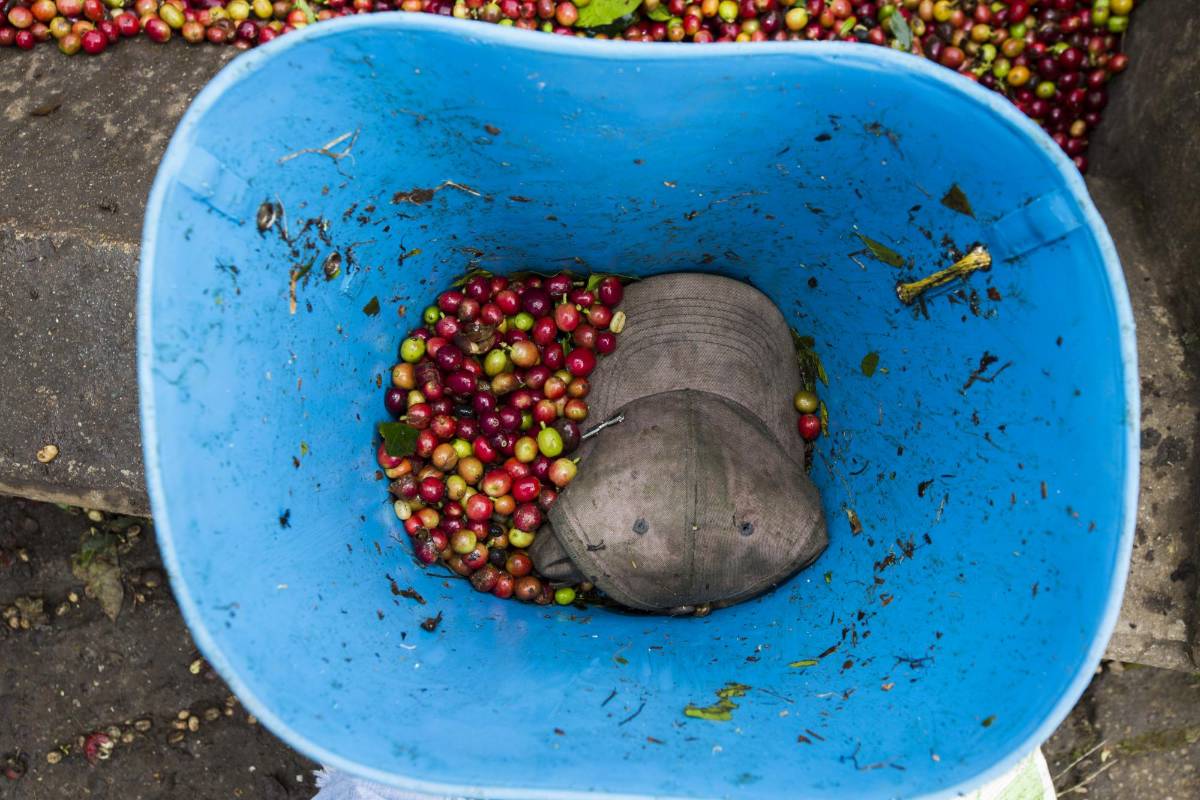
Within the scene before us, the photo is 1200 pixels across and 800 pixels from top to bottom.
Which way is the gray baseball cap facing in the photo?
away from the camera

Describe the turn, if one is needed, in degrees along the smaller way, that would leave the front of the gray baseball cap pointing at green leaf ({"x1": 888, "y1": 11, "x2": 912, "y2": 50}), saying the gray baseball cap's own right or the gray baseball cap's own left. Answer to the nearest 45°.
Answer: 0° — it already faces it

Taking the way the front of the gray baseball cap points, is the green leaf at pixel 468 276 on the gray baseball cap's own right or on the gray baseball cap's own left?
on the gray baseball cap's own left
